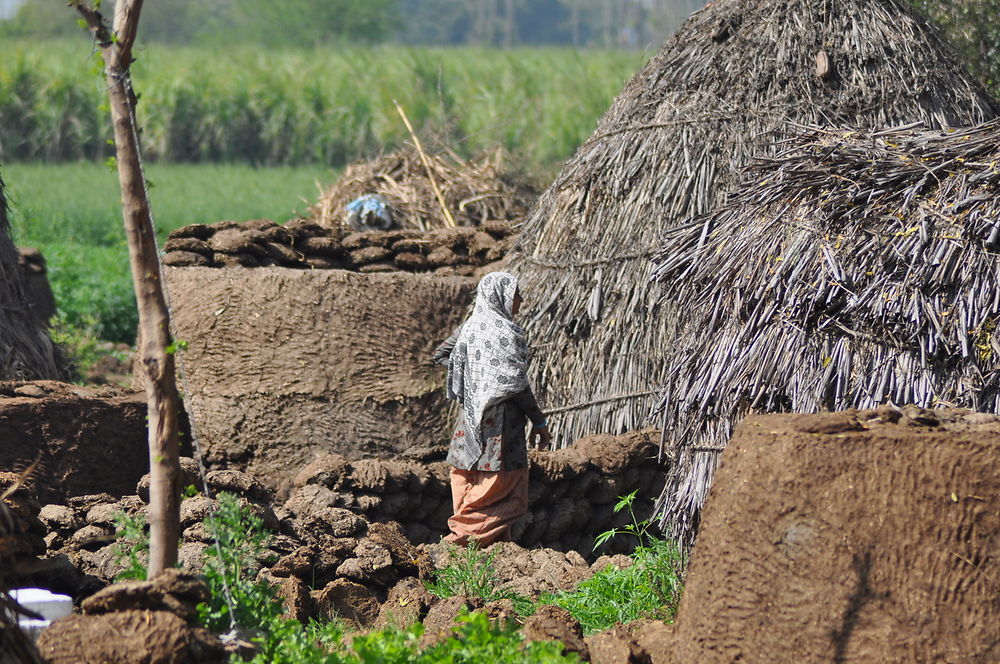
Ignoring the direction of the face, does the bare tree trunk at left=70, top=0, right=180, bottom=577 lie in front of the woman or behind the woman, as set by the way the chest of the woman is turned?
behind

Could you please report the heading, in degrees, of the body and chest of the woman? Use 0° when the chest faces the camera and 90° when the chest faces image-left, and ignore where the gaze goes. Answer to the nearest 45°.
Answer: approximately 225°

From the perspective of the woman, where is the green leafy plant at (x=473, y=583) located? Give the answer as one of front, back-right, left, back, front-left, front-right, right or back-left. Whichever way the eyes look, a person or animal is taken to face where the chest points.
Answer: back-right

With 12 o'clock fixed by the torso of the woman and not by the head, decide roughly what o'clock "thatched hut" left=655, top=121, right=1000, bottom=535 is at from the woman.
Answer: The thatched hut is roughly at 3 o'clock from the woman.

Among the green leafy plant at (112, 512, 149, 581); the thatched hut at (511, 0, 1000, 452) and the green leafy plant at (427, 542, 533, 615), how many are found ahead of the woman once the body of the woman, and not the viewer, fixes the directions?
1

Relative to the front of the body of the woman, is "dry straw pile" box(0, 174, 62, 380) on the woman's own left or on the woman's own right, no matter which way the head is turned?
on the woman's own left

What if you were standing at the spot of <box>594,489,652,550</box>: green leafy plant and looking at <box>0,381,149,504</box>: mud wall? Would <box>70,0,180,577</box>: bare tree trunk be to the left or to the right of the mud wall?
left

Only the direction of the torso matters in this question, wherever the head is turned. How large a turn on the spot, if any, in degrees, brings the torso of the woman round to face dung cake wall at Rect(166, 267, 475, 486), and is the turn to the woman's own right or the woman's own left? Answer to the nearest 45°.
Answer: approximately 90° to the woman's own left

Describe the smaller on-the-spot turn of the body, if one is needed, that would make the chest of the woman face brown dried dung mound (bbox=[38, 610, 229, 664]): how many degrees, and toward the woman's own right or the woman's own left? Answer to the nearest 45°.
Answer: approximately 135° to the woman's own right

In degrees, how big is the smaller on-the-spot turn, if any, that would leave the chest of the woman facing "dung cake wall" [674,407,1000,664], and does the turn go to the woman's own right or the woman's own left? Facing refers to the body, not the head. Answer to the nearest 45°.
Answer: approximately 135° to the woman's own right

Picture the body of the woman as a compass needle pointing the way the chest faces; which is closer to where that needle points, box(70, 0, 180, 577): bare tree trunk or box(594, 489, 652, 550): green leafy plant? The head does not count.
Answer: the green leafy plant
